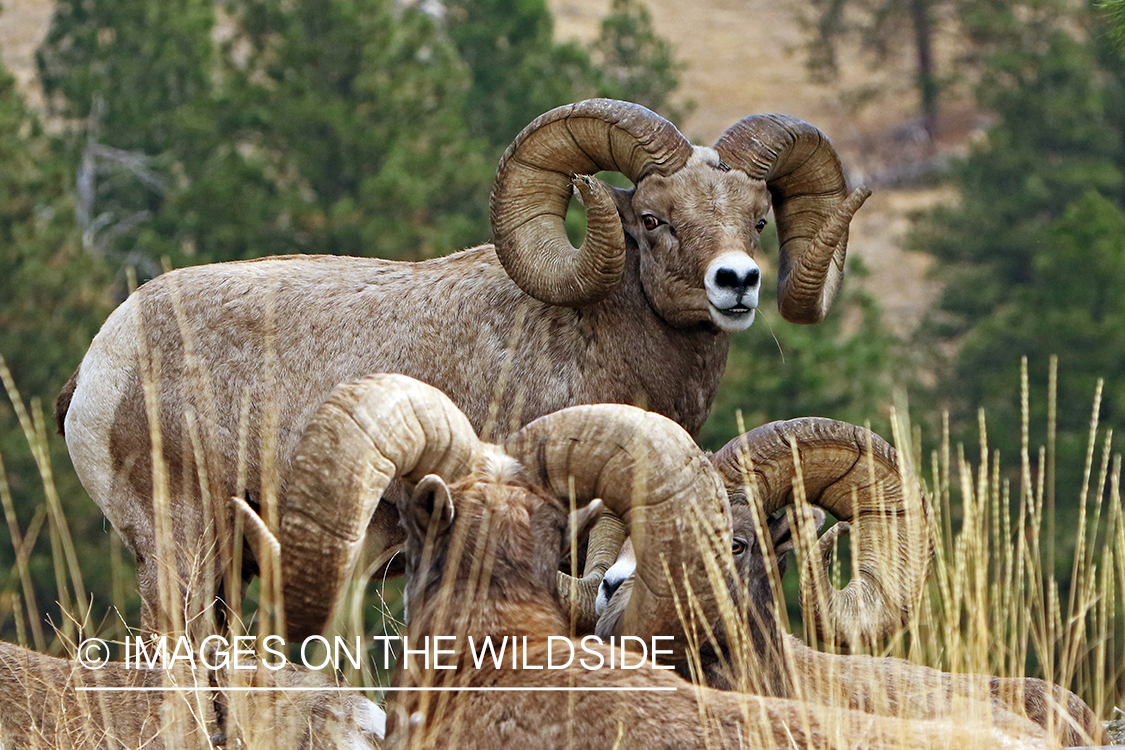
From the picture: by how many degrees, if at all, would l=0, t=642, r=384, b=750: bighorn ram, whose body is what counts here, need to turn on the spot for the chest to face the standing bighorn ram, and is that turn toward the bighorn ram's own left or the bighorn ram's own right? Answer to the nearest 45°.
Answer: approximately 135° to the bighorn ram's own right

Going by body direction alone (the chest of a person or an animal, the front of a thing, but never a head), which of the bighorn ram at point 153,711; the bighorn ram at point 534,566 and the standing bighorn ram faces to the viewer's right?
the standing bighorn ram

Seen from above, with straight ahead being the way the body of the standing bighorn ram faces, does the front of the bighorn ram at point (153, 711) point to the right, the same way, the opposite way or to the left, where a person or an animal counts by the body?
the opposite way

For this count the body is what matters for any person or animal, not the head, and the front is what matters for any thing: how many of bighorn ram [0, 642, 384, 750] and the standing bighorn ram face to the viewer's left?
1

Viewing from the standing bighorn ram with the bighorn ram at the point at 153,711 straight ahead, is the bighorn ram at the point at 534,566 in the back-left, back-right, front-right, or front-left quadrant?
front-left

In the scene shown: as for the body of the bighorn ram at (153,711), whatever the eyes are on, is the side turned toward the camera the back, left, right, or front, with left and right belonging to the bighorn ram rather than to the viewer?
left

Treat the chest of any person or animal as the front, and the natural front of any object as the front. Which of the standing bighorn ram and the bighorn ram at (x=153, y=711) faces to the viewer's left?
the bighorn ram

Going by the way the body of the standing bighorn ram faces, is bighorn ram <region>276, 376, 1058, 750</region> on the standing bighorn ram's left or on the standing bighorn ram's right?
on the standing bighorn ram's right

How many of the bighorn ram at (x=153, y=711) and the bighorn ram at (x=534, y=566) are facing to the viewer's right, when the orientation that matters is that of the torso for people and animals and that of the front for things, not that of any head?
0

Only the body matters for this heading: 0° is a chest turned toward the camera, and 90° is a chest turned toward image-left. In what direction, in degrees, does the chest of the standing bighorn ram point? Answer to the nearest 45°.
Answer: approximately 270°

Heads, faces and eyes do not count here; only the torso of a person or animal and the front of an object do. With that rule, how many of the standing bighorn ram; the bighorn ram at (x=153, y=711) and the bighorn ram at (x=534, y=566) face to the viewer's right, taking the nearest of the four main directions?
1
